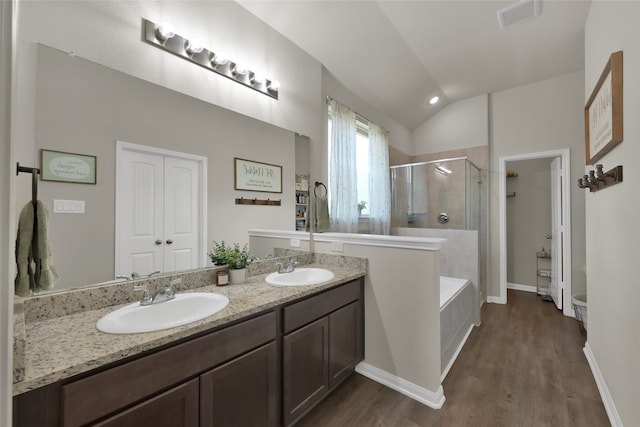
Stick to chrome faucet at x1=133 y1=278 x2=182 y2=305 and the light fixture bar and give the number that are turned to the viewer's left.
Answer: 0

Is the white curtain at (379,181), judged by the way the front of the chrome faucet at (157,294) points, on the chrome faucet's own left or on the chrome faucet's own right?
on the chrome faucet's own left

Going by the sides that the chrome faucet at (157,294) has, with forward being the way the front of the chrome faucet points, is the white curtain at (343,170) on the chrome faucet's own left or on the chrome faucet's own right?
on the chrome faucet's own left

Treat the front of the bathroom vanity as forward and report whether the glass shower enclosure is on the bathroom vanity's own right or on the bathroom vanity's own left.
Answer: on the bathroom vanity's own left

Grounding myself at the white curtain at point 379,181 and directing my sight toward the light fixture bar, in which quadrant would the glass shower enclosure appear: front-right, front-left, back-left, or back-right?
back-left

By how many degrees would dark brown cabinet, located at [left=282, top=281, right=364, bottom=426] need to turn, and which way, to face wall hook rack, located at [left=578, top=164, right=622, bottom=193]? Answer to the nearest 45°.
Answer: approximately 45° to its left

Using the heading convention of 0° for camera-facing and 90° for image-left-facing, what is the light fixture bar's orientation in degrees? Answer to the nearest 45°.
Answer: approximately 315°

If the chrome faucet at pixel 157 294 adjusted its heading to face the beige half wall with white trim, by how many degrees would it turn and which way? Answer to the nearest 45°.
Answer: approximately 45° to its left

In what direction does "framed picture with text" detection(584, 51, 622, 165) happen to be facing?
to the viewer's left

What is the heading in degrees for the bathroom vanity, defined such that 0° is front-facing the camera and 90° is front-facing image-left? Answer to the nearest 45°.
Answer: approximately 315°
